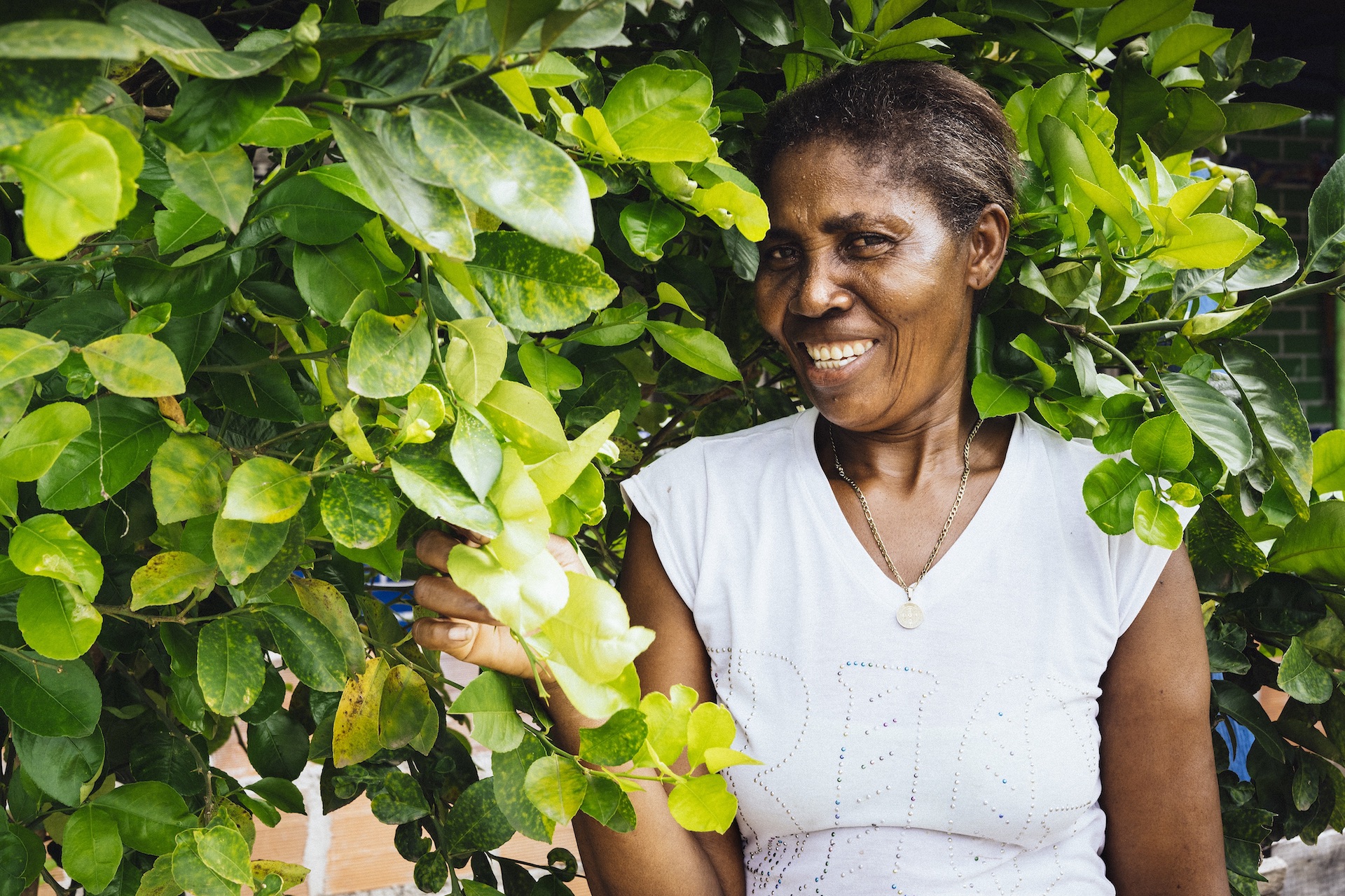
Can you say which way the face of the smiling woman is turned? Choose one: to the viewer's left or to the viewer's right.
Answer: to the viewer's left

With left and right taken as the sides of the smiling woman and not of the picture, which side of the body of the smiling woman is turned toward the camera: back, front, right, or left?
front
